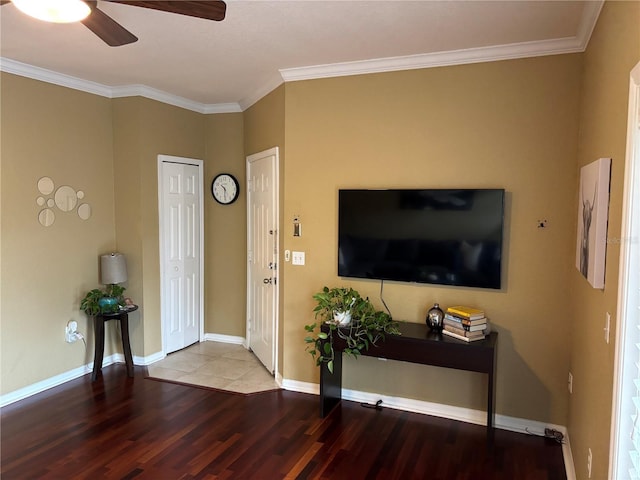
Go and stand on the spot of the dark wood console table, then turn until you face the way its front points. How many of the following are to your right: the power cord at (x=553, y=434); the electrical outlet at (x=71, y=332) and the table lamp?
2

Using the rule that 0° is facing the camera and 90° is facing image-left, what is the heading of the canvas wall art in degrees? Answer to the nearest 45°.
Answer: approximately 90°

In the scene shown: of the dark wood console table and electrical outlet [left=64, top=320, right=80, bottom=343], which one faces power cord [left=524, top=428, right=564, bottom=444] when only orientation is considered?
the electrical outlet

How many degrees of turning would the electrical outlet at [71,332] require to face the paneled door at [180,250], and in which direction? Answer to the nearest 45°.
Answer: approximately 45° to its left

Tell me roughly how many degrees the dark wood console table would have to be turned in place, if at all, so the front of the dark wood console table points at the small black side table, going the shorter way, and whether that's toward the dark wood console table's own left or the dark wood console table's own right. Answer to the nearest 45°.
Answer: approximately 90° to the dark wood console table's own right

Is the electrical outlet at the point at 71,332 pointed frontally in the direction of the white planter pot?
yes

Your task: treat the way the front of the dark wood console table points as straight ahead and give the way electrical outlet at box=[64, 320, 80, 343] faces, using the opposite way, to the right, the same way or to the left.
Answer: to the left

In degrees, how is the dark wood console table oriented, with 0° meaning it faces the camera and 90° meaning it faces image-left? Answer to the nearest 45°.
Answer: approximately 0°

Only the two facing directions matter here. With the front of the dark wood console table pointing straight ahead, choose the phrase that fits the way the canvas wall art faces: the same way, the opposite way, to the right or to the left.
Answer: to the right

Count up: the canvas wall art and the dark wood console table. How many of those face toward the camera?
1

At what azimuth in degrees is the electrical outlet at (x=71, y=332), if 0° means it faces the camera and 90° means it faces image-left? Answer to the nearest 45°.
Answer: approximately 315°
